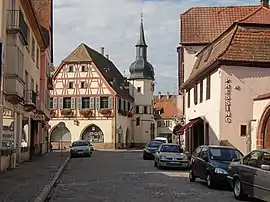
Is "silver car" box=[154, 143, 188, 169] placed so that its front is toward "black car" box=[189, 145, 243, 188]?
yes

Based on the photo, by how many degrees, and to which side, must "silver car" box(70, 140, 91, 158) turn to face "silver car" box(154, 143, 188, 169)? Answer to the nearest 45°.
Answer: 0° — it already faces it

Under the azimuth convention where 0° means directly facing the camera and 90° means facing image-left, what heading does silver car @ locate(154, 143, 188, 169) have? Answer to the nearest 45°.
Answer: approximately 0°

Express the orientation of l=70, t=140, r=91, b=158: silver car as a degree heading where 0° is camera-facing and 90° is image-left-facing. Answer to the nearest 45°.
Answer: approximately 0°

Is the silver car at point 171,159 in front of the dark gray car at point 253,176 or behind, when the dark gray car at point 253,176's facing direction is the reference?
behind

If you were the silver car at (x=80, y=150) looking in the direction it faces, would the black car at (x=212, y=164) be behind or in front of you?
in front

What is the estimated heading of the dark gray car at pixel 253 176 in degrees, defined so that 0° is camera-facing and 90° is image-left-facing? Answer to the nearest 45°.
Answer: approximately 315°

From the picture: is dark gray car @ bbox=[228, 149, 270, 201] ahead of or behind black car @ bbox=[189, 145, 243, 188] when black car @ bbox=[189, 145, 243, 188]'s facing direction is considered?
ahead
